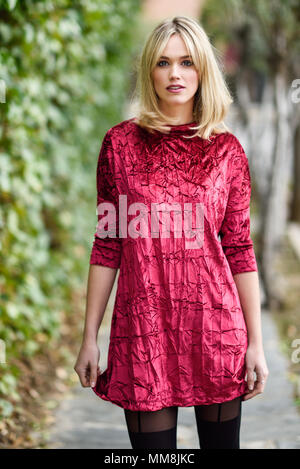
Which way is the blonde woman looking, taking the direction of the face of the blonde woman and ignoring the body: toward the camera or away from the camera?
toward the camera

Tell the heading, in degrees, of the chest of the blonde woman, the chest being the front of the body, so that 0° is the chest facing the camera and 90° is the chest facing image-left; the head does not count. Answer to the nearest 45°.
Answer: approximately 0°
